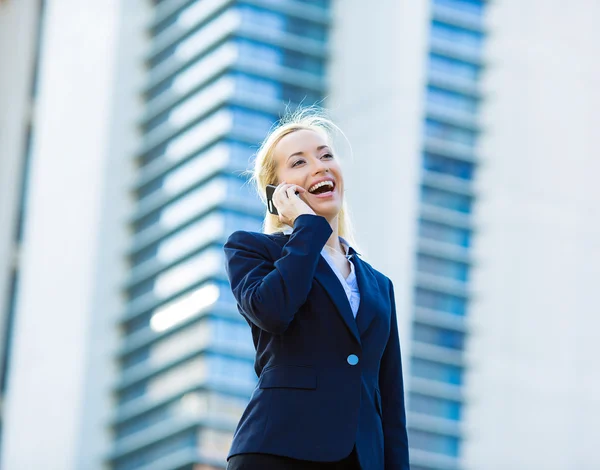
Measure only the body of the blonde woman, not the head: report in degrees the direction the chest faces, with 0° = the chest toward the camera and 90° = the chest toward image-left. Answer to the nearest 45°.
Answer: approximately 315°
